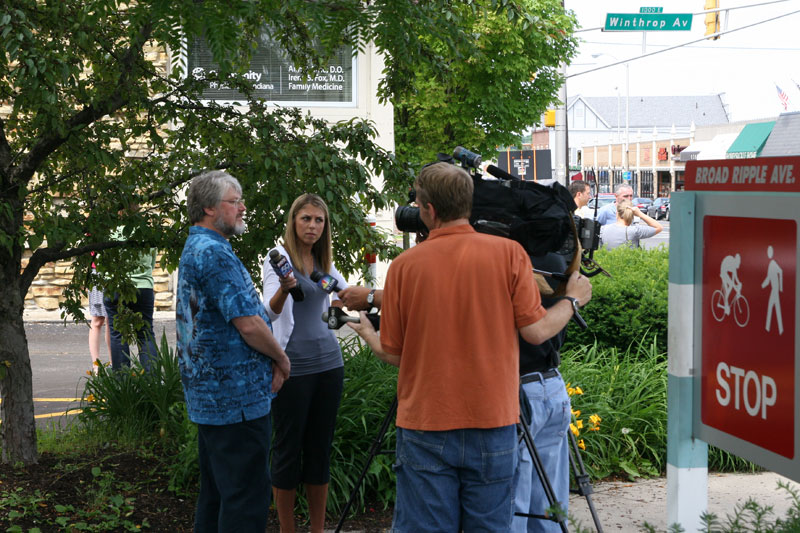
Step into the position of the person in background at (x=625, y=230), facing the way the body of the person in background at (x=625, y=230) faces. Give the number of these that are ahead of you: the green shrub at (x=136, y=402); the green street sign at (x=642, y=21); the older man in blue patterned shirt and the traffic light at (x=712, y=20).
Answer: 2

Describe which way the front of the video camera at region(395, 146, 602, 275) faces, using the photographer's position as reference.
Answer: facing to the left of the viewer

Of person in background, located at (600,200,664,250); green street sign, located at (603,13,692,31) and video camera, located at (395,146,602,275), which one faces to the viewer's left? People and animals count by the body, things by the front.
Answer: the video camera

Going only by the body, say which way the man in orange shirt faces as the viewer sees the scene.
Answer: away from the camera

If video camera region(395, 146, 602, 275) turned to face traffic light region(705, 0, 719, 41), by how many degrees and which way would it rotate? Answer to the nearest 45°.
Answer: approximately 90° to its right

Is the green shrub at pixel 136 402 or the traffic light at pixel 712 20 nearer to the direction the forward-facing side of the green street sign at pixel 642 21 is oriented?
the green shrub

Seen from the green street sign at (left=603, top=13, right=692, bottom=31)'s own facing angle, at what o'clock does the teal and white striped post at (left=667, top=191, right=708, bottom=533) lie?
The teal and white striped post is roughly at 12 o'clock from the green street sign.

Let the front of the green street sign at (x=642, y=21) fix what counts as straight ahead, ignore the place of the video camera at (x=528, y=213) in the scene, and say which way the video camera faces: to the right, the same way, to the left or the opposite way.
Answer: to the right

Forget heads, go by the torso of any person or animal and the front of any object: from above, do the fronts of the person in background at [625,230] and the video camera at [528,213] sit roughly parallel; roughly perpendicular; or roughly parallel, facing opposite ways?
roughly perpendicular

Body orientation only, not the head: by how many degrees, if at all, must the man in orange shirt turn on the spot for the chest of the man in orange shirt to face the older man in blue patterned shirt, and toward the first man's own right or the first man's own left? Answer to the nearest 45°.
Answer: approximately 45° to the first man's own left

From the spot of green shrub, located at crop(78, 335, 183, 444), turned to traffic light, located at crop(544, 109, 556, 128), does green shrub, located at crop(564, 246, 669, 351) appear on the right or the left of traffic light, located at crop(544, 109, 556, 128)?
right

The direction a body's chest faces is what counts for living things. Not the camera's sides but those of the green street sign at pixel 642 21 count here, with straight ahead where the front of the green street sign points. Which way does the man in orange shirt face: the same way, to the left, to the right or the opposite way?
the opposite way
